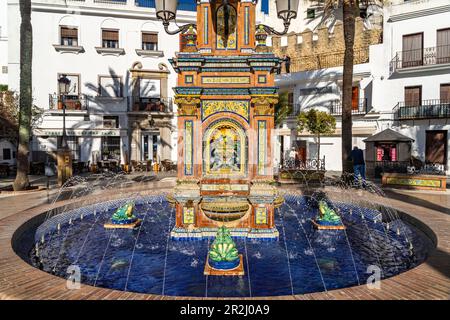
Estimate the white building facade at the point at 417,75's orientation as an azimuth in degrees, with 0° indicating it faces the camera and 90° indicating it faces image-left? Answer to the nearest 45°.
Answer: approximately 45°

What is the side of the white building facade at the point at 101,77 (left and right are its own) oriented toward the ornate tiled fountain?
front

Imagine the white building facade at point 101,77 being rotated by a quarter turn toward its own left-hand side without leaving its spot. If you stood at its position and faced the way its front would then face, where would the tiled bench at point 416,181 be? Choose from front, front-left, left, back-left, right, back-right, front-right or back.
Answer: front-right

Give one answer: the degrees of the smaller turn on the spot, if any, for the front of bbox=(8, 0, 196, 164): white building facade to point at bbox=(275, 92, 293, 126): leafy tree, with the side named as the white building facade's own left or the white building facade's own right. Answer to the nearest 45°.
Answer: approximately 90° to the white building facade's own left

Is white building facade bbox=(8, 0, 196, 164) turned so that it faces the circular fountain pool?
yes

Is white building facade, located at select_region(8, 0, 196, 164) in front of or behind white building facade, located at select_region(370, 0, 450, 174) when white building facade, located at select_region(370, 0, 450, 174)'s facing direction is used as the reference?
in front

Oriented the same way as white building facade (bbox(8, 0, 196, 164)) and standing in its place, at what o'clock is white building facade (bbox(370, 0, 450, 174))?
white building facade (bbox(370, 0, 450, 174)) is roughly at 10 o'clock from white building facade (bbox(8, 0, 196, 164)).

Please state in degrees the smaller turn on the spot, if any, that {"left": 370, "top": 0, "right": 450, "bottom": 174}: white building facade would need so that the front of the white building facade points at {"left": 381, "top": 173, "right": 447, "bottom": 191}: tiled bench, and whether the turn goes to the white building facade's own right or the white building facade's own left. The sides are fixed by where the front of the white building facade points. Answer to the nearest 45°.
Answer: approximately 45° to the white building facade's own left

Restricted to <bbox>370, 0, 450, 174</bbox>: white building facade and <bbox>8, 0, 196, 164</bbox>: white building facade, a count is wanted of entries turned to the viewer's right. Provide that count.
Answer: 0

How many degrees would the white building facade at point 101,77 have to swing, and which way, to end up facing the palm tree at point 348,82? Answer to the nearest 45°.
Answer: approximately 45° to its left

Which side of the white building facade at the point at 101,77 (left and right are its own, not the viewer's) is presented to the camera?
front
